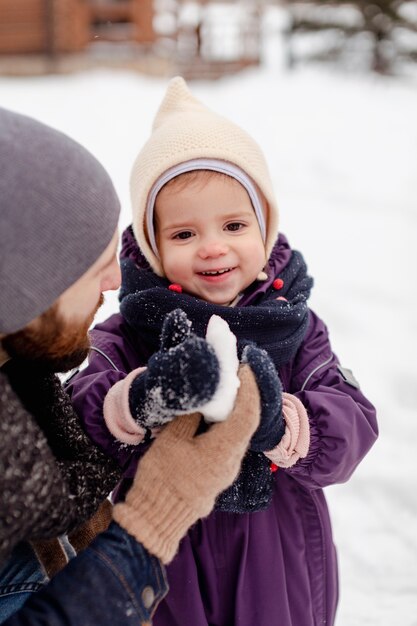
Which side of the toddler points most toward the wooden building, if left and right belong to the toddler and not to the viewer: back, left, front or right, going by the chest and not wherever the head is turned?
back

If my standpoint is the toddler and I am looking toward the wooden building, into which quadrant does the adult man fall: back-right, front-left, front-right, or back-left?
back-left

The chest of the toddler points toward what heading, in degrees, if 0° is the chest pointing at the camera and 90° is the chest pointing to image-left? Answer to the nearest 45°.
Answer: approximately 0°
